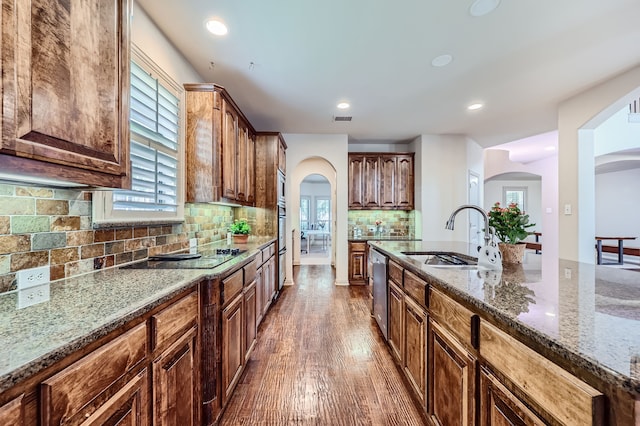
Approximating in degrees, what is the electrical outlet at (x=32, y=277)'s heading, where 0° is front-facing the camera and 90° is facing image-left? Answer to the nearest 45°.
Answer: approximately 315°

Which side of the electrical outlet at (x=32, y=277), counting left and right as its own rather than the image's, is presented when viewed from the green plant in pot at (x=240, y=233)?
left

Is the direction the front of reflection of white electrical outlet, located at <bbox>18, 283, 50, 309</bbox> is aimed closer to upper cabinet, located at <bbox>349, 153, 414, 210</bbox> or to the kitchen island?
the kitchen island

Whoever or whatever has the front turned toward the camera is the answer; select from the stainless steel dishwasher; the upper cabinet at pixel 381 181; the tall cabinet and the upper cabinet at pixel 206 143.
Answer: the upper cabinet at pixel 381 181

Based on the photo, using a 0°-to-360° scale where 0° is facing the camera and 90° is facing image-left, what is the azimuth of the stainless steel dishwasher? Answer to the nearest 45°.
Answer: approximately 90°

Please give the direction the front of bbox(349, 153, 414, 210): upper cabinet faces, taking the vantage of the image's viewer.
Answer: facing the viewer

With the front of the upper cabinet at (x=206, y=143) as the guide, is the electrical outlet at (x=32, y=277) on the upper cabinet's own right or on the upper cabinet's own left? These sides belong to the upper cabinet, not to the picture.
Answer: on the upper cabinet's own right

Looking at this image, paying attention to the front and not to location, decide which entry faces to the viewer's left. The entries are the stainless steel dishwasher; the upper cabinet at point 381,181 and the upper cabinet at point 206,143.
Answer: the stainless steel dishwasher

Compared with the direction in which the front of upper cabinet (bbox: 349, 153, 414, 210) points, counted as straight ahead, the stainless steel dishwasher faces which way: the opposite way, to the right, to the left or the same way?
to the right

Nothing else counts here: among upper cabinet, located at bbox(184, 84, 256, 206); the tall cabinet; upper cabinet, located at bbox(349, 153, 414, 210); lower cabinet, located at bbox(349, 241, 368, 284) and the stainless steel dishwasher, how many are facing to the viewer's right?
2

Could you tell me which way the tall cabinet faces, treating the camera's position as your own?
facing to the right of the viewer

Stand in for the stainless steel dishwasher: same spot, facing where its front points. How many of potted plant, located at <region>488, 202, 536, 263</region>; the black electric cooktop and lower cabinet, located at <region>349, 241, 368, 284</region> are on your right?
1

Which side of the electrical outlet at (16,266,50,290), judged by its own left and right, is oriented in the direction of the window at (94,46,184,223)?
left

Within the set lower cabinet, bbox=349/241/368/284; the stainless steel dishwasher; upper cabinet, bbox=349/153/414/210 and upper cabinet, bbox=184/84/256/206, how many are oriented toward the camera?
2

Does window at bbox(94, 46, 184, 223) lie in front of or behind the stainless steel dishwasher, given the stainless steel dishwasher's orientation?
in front

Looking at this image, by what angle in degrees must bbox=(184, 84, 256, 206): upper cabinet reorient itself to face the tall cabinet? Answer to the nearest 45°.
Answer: approximately 45° to its left

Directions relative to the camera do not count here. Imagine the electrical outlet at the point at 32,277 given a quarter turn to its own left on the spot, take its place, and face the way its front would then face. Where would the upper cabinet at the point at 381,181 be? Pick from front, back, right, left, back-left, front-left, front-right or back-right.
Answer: front-right

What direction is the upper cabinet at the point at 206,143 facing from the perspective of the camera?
to the viewer's right

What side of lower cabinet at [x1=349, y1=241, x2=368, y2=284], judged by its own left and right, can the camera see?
front

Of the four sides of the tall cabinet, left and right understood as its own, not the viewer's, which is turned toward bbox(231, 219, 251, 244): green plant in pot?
right
